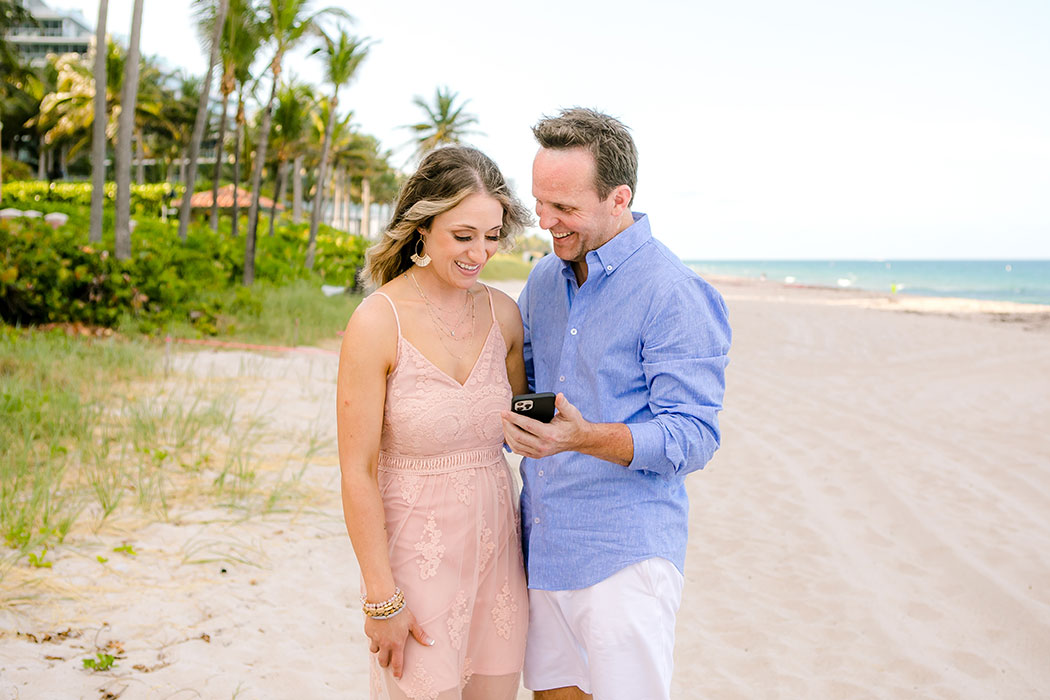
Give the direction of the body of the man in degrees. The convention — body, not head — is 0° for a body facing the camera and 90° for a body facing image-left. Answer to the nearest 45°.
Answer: approximately 45°

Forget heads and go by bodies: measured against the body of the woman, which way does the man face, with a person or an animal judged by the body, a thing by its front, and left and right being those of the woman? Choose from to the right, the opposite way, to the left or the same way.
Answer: to the right

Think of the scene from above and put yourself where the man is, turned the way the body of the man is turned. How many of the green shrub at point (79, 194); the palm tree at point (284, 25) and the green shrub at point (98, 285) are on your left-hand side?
0

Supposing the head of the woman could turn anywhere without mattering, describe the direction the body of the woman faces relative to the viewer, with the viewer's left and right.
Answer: facing the viewer and to the right of the viewer

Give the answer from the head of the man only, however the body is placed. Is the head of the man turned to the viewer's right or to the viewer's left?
to the viewer's left

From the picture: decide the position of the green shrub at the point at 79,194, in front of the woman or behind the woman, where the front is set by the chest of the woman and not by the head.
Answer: behind

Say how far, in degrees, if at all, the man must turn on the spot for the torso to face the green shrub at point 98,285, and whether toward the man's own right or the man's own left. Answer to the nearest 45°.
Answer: approximately 90° to the man's own right

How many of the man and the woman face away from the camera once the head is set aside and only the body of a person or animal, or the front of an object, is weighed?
0

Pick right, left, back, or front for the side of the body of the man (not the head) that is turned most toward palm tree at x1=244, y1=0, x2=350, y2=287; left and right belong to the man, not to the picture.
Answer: right
